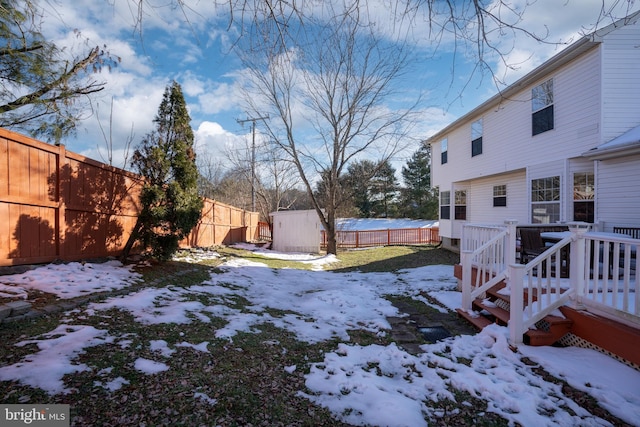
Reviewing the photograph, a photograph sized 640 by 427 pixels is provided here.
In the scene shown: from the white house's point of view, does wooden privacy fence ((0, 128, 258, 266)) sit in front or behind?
behind

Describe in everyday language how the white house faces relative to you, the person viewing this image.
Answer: facing away from the viewer and to the right of the viewer

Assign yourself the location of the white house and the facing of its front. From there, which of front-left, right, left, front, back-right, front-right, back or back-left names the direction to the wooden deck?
back-right

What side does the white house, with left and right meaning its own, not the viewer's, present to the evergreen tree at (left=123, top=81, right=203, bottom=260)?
back
